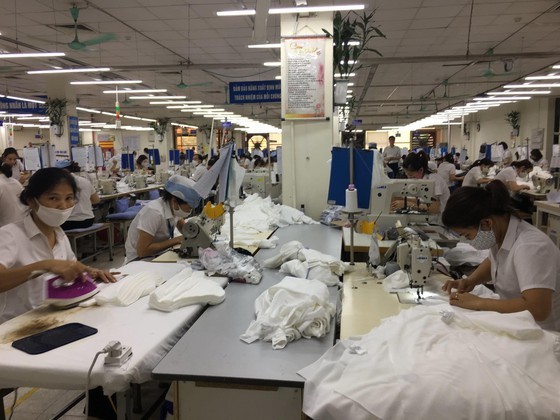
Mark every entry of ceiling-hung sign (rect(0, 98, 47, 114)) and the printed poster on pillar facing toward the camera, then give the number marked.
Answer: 2

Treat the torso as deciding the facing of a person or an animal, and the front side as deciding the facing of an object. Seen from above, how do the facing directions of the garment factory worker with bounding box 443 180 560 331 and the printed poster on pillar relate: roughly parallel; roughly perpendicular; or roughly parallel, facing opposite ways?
roughly perpendicular

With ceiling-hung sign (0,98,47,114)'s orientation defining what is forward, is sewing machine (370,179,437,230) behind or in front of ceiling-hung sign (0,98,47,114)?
in front

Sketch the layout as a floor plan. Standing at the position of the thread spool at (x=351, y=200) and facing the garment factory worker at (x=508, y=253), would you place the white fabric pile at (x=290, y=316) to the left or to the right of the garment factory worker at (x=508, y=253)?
right

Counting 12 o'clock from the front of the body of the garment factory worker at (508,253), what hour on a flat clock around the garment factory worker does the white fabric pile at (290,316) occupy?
The white fabric pile is roughly at 11 o'clock from the garment factory worker.

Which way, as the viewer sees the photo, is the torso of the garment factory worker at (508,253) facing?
to the viewer's left

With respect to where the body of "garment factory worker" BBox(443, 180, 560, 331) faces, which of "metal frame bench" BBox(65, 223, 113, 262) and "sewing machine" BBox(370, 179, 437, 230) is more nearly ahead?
the metal frame bench

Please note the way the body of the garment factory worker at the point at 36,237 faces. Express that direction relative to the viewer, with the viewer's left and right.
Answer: facing the viewer and to the right of the viewer

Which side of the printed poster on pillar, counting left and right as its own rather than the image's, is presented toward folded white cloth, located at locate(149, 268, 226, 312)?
front

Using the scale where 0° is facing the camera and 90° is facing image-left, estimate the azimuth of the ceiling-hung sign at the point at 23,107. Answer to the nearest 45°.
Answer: approximately 0°

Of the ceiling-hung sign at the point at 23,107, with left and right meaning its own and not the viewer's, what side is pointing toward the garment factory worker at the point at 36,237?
front
